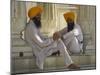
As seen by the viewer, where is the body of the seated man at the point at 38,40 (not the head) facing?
to the viewer's right
